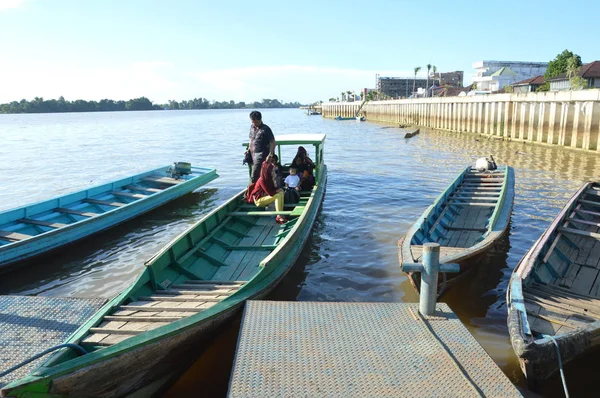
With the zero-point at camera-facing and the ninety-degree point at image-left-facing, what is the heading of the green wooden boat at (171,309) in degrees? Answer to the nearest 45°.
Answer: approximately 45°

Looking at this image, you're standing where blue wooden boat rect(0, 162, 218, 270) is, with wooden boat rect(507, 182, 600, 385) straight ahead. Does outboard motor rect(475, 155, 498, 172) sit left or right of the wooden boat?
left

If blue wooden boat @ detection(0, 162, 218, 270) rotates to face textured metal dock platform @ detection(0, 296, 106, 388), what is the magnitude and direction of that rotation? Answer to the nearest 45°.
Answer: approximately 45° to its left

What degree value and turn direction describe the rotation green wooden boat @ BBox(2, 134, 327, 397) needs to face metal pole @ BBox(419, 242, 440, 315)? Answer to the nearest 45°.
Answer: approximately 90° to its left

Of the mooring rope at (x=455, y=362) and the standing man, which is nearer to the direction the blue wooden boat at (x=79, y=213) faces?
the mooring rope
